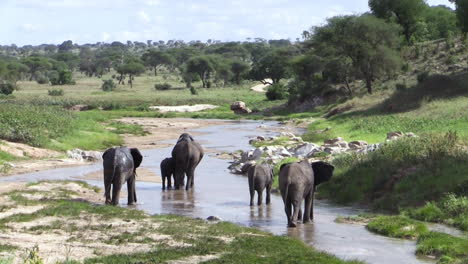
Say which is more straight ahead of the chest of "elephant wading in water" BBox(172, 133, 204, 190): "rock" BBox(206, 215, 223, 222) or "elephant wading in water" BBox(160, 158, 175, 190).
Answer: the elephant wading in water

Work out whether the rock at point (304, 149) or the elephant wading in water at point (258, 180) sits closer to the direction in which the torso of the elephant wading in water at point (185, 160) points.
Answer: the rock

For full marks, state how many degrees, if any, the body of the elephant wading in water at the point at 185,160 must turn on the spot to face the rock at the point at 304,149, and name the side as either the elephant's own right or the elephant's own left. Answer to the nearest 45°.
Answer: approximately 45° to the elephant's own right

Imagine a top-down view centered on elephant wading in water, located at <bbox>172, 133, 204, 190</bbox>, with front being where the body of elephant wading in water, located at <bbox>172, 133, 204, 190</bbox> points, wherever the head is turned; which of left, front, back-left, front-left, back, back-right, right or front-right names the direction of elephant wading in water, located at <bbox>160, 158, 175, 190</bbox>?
front-left

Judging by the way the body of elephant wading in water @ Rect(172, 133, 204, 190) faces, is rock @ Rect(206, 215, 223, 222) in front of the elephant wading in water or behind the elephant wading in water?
behind

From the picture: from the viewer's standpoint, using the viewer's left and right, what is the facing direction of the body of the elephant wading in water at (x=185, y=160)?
facing away from the viewer

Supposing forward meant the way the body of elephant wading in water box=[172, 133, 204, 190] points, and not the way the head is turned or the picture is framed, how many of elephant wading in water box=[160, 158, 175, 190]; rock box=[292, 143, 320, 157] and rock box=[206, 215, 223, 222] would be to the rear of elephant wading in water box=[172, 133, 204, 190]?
1

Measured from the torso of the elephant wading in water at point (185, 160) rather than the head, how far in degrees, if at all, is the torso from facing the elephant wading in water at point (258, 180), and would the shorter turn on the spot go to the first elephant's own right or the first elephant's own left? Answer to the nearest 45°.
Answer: approximately 135° to the first elephant's own right
